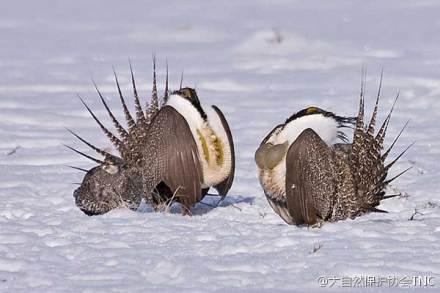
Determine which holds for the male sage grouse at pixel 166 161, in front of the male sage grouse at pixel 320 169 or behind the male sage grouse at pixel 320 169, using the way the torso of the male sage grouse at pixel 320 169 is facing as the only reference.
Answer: in front

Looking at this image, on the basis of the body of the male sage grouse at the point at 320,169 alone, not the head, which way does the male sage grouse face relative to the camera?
to the viewer's left
